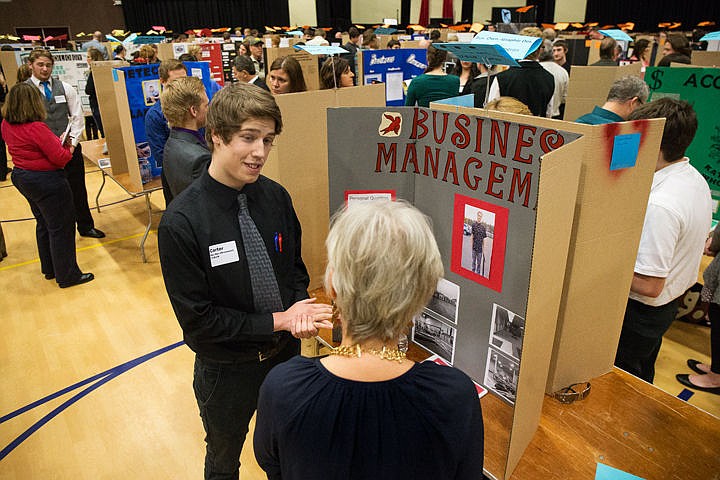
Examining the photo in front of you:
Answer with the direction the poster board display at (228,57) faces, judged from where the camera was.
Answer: facing the viewer

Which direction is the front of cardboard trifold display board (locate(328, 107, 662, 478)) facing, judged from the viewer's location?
facing the viewer and to the left of the viewer

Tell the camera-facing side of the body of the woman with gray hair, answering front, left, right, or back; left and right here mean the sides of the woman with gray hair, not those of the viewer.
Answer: back

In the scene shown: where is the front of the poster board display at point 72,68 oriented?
toward the camera

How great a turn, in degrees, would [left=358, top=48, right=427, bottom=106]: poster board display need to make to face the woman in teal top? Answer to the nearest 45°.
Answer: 0° — it already faces them

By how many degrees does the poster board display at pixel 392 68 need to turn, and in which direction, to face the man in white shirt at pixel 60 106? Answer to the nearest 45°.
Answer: approximately 45° to its right

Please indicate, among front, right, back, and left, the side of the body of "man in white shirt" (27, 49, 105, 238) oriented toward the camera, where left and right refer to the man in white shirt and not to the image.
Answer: front

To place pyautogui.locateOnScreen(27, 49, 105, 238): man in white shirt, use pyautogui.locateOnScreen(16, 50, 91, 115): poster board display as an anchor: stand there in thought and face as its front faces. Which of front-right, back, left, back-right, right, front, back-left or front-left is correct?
front

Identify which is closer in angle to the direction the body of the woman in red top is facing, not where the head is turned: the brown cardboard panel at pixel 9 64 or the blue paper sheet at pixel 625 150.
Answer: the brown cardboard panel

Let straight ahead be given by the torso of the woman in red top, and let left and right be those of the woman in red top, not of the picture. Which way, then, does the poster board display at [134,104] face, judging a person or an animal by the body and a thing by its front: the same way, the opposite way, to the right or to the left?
to the right

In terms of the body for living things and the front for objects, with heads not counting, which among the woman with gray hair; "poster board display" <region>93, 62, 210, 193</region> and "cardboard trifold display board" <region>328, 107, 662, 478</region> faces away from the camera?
the woman with gray hair

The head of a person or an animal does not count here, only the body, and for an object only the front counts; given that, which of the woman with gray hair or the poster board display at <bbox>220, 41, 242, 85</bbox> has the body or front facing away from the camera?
the woman with gray hair

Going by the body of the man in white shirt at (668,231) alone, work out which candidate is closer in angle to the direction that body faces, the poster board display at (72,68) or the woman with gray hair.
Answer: the poster board display

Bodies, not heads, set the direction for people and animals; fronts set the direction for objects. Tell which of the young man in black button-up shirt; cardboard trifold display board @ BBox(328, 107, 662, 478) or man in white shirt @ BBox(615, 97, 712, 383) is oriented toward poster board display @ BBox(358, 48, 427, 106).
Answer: the man in white shirt

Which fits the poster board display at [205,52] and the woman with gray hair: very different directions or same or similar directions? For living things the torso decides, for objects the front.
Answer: very different directions

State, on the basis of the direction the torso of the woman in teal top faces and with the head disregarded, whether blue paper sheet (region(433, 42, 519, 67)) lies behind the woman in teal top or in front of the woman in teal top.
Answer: behind
